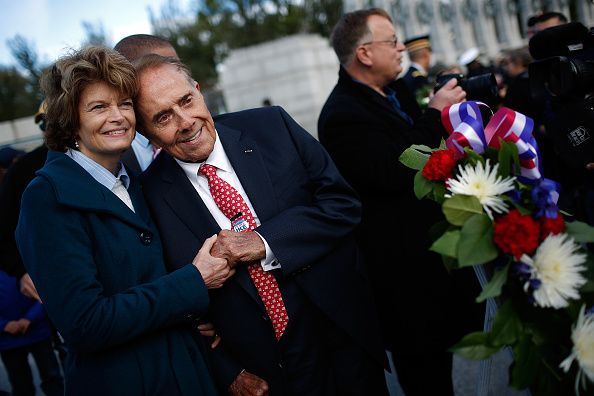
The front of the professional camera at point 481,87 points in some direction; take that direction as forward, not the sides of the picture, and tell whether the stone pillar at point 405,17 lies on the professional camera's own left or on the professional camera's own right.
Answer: on the professional camera's own left

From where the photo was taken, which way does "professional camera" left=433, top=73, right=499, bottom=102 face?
to the viewer's right

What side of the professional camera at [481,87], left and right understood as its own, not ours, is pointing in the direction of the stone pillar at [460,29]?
left

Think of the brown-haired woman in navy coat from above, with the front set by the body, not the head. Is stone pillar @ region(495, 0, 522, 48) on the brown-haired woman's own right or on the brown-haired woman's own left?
on the brown-haired woman's own left

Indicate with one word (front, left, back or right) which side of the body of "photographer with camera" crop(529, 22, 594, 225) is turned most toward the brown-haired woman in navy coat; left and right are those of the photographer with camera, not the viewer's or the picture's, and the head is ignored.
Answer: front

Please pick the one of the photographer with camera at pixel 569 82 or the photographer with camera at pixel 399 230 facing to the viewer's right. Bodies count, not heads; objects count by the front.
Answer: the photographer with camera at pixel 399 230

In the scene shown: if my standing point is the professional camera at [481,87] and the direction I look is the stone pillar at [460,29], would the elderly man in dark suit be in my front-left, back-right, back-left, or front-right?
back-left

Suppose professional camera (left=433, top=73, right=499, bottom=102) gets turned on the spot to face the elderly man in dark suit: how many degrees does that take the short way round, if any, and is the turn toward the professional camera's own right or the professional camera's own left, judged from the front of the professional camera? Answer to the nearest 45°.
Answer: approximately 135° to the professional camera's own right

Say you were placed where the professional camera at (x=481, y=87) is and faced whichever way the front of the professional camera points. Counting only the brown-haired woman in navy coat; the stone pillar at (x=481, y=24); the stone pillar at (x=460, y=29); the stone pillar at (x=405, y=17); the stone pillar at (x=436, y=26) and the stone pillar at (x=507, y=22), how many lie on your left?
5

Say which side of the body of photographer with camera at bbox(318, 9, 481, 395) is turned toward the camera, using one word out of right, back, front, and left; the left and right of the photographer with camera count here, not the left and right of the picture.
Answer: right

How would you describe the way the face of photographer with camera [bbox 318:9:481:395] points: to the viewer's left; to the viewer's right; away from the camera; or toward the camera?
to the viewer's right

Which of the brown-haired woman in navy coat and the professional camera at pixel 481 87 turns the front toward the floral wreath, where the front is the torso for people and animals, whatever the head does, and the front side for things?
the brown-haired woman in navy coat

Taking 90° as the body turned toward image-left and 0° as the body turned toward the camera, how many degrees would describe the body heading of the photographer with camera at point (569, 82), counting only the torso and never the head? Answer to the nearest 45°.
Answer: approximately 45°

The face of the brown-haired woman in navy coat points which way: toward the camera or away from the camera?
toward the camera

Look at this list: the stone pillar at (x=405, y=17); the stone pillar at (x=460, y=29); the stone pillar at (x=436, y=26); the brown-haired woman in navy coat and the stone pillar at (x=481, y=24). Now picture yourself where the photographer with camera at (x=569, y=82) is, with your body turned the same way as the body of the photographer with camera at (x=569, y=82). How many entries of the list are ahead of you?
1
